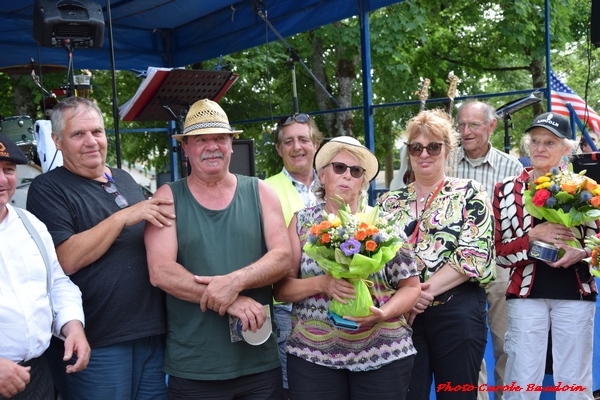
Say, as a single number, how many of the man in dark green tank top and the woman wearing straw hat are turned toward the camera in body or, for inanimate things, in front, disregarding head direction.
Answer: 2

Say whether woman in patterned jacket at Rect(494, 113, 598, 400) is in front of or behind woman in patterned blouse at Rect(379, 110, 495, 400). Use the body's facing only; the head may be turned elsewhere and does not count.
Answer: behind

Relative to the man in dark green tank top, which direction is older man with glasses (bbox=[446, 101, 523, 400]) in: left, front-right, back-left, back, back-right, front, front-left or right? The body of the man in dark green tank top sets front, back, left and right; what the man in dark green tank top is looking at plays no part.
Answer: back-left

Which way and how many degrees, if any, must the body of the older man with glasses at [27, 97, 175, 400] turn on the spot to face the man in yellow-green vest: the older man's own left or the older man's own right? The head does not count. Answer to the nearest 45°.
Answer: approximately 90° to the older man's own left

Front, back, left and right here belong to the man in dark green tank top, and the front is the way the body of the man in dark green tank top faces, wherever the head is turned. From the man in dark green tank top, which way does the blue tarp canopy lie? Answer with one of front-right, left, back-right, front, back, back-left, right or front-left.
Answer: back

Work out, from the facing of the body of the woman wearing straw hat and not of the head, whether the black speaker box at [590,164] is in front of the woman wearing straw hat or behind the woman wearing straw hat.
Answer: behind

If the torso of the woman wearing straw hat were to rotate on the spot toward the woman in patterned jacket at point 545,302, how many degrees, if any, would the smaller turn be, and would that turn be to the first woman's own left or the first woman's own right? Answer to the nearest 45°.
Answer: approximately 135° to the first woman's own left

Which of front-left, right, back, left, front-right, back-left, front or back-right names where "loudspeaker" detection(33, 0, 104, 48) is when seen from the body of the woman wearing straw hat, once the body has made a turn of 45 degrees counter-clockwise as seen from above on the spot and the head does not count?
back

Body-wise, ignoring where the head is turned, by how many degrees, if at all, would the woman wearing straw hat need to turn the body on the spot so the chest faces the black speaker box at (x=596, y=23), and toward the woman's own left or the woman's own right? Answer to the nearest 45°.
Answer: approximately 135° to the woman's own left

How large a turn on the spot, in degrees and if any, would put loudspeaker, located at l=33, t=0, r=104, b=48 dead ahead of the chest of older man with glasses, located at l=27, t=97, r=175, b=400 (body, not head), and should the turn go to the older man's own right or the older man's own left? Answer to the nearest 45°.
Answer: approximately 135° to the older man's own left

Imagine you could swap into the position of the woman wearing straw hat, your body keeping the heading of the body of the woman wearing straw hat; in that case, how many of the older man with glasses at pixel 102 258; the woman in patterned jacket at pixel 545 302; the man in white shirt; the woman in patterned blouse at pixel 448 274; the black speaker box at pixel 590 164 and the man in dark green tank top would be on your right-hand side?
3
